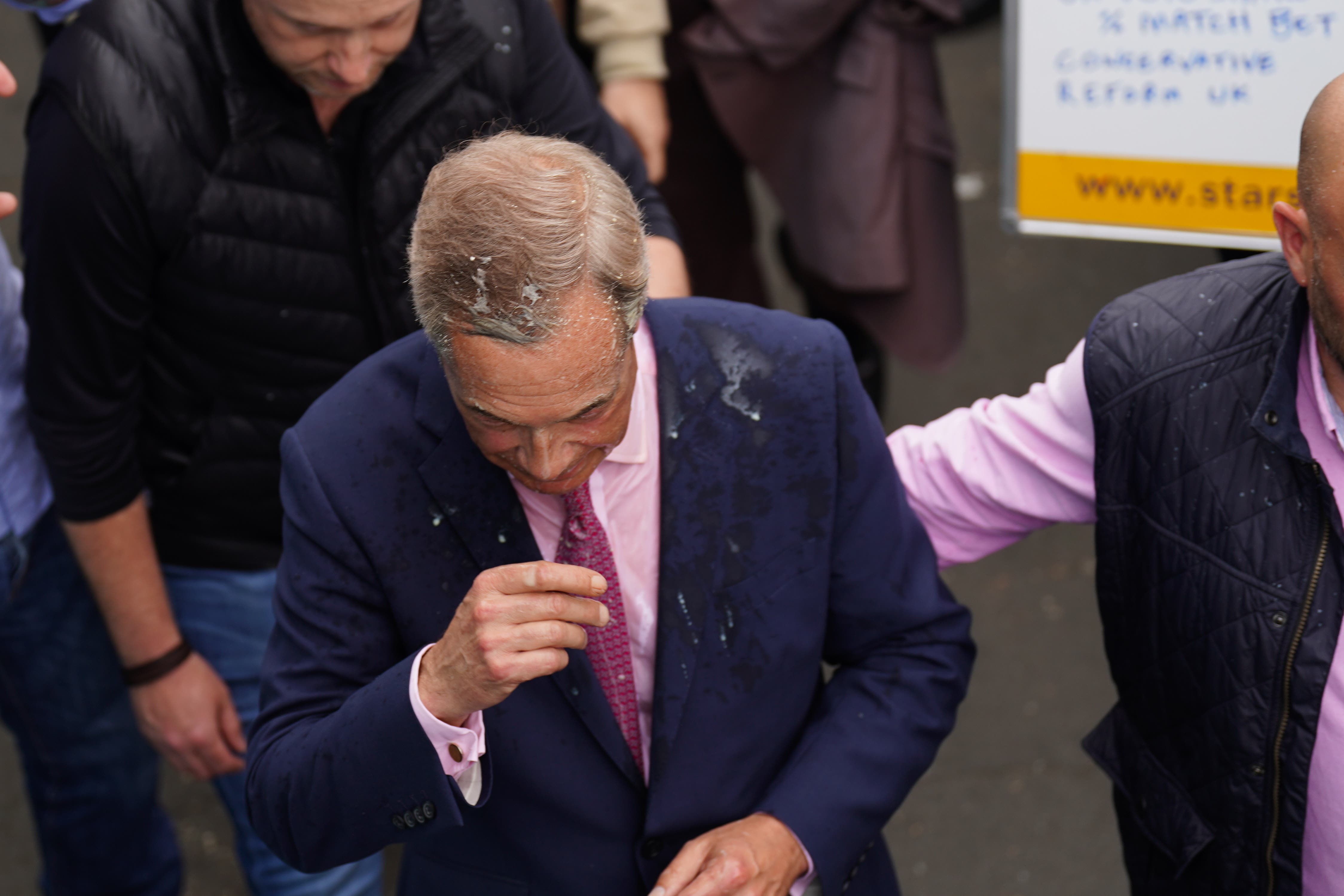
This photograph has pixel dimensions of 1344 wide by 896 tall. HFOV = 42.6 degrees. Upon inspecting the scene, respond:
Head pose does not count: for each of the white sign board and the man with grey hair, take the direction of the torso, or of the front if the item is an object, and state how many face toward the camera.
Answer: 2

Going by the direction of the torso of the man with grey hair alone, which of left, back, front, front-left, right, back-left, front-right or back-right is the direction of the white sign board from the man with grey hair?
back-left

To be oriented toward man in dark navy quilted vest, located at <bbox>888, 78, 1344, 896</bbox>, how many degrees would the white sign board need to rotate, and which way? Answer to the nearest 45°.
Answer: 0° — it already faces them

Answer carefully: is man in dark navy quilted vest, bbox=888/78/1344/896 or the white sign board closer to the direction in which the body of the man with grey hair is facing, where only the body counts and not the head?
the man in dark navy quilted vest

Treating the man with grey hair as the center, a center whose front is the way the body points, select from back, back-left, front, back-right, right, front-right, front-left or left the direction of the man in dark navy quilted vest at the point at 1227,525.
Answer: left

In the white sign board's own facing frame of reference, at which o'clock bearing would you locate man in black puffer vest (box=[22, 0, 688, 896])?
The man in black puffer vest is roughly at 2 o'clock from the white sign board.

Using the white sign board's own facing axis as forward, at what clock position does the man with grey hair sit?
The man with grey hair is roughly at 1 o'clock from the white sign board.

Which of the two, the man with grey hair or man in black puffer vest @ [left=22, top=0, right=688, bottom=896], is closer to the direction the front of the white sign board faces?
the man with grey hair

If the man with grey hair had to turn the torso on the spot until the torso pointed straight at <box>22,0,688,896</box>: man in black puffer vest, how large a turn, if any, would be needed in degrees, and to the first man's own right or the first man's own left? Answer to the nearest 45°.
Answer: approximately 135° to the first man's own right

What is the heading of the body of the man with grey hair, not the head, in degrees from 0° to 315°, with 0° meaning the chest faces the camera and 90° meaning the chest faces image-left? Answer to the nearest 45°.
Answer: approximately 0°
